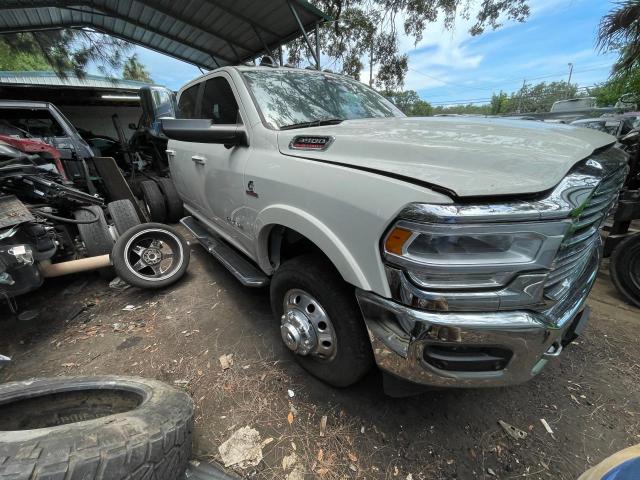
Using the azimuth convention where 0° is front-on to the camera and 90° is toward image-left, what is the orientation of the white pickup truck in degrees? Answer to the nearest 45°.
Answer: approximately 315°

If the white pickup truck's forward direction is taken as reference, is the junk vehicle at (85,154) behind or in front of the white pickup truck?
behind

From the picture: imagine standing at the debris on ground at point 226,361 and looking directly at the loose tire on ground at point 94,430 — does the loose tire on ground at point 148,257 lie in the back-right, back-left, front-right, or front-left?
back-right

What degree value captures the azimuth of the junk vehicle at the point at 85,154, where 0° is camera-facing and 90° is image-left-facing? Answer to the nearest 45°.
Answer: approximately 315°

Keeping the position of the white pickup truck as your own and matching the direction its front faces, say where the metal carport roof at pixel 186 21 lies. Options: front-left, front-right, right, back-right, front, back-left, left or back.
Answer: back

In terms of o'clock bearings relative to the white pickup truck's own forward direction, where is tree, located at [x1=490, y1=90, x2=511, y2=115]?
The tree is roughly at 8 o'clock from the white pickup truck.

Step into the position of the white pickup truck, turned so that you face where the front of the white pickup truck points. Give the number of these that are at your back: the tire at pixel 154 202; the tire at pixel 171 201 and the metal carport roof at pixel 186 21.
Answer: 3

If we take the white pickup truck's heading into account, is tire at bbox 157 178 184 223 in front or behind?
behind

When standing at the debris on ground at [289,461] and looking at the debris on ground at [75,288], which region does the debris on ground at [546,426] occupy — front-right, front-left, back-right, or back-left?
back-right

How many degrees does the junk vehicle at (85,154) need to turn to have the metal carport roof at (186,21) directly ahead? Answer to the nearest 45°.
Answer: approximately 90° to its left
